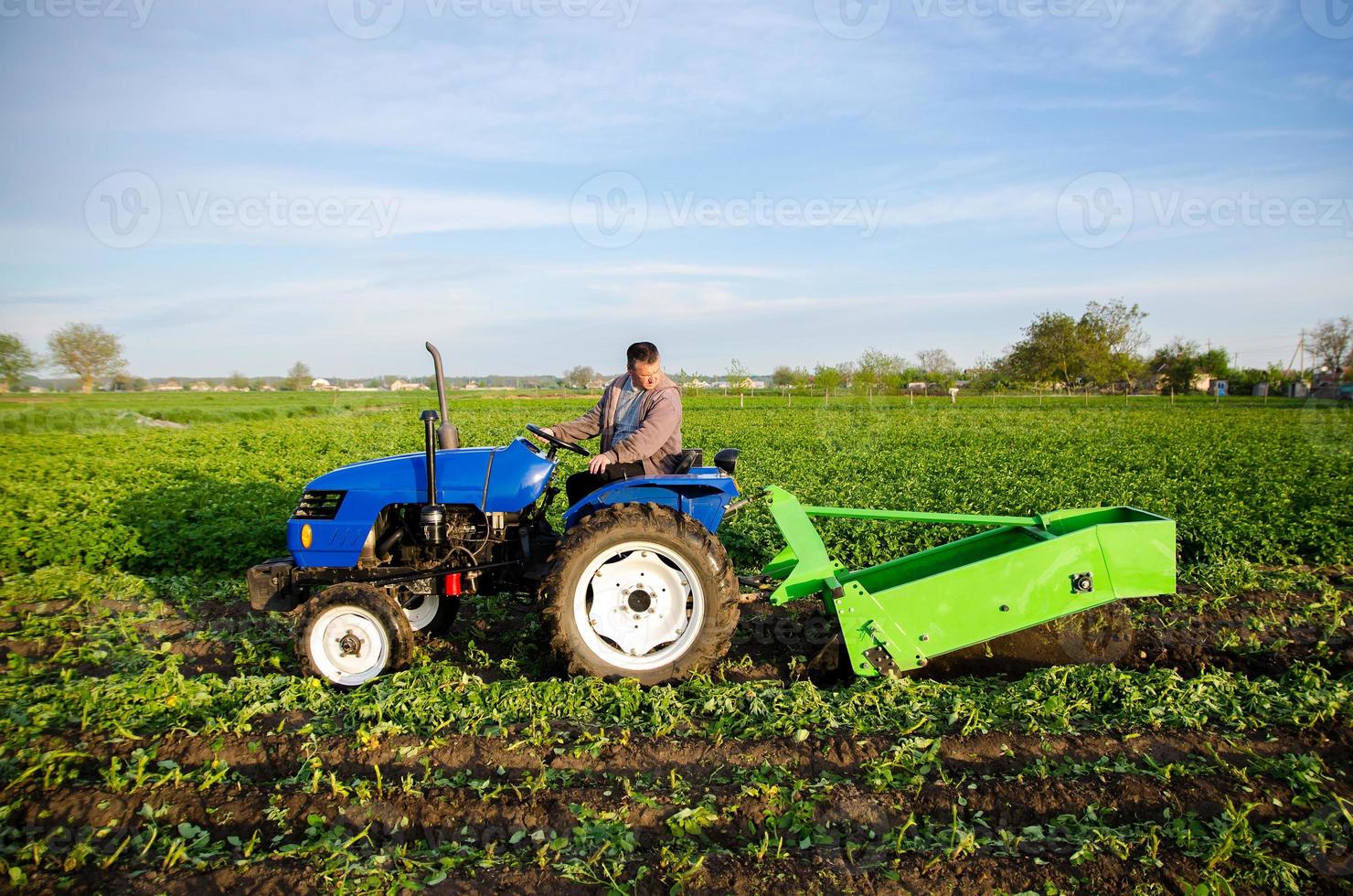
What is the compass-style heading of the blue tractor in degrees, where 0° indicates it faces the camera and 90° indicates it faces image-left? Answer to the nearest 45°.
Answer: approximately 90°

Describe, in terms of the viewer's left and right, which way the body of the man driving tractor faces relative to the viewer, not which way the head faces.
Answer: facing the viewer and to the left of the viewer
